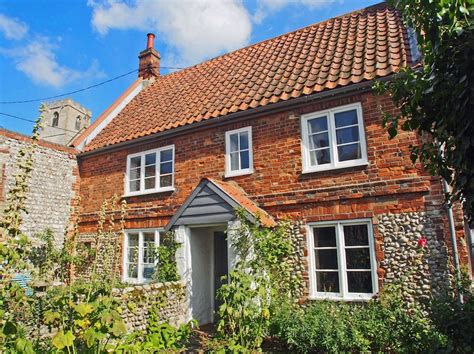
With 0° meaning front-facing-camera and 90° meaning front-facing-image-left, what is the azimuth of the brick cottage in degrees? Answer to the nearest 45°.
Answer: approximately 45°

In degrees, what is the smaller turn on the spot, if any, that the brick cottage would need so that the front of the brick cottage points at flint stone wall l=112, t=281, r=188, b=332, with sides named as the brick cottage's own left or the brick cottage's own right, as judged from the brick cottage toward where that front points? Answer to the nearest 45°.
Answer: approximately 45° to the brick cottage's own right

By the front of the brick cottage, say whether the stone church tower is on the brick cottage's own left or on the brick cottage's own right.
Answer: on the brick cottage's own right

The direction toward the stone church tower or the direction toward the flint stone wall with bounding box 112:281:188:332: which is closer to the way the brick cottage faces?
the flint stone wall

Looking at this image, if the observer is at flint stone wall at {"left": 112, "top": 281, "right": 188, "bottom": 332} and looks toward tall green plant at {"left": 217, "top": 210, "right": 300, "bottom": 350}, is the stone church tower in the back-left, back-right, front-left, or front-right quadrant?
back-left
